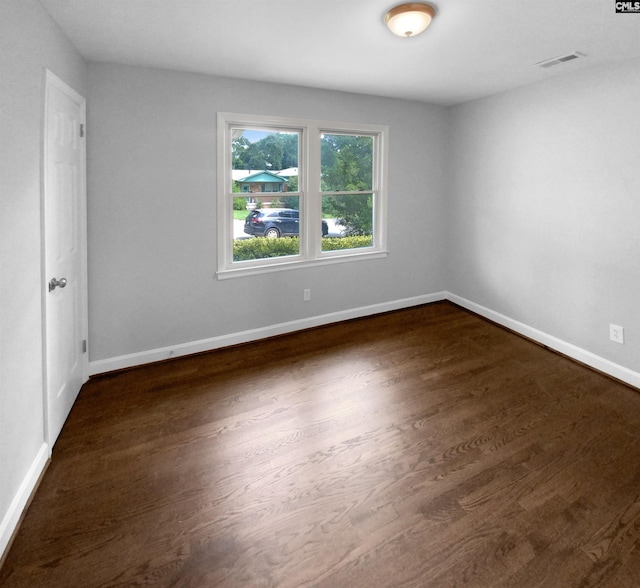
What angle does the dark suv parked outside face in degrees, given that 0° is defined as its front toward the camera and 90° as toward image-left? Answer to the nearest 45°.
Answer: approximately 270°

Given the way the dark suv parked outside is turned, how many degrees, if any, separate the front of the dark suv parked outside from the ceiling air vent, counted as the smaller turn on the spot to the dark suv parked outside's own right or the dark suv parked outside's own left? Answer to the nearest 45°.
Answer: approximately 45° to the dark suv parked outside's own right

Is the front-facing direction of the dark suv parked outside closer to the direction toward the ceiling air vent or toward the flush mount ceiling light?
the ceiling air vent

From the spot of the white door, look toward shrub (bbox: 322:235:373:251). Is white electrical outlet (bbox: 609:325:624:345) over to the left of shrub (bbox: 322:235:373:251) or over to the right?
right

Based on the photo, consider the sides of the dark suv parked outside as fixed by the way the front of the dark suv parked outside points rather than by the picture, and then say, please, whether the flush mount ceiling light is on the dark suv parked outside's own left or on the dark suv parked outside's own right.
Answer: on the dark suv parked outside's own right

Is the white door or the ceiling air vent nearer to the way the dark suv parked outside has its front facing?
the ceiling air vent

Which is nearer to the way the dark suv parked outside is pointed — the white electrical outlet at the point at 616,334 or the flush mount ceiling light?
the white electrical outlet
